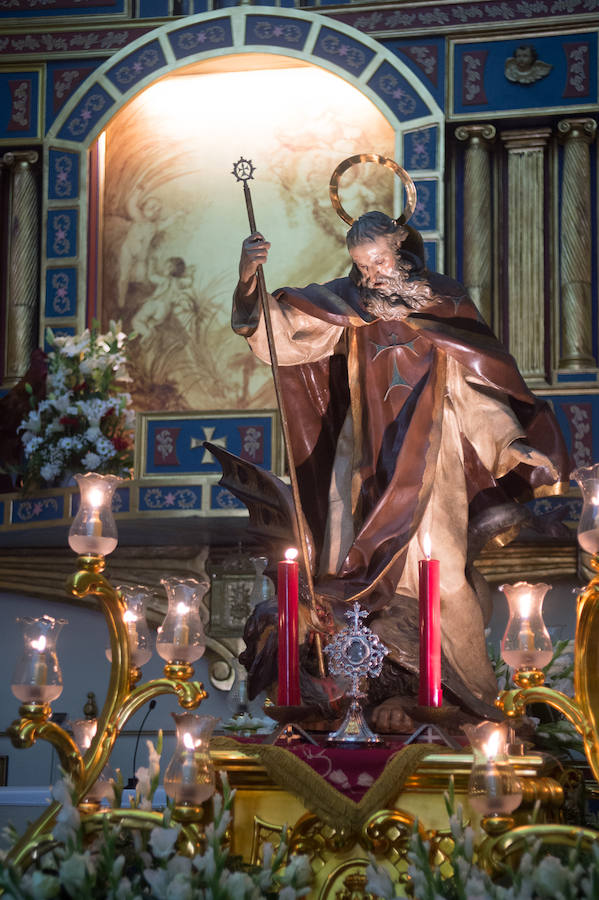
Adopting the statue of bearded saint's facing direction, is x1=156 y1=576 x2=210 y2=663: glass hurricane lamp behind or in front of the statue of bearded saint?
in front

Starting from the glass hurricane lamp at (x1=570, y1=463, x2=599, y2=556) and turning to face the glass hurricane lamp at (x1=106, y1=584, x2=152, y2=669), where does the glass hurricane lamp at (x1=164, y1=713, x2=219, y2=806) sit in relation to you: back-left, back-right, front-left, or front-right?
front-left

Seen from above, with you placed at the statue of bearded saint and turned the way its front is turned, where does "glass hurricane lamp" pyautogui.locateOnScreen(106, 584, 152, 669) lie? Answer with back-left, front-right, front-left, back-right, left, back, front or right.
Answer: front-right

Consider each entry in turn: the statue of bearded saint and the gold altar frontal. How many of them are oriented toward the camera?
2

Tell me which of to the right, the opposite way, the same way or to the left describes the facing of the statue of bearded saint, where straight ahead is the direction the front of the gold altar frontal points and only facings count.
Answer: the same way

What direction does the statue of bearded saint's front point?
toward the camera

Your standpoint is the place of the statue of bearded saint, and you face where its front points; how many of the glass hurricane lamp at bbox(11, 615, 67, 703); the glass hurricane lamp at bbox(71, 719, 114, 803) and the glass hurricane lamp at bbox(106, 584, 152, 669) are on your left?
0

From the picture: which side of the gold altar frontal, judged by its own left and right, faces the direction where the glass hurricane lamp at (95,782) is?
right

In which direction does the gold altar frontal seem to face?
toward the camera

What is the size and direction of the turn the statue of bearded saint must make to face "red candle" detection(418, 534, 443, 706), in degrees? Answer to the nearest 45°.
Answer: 0° — it already faces it

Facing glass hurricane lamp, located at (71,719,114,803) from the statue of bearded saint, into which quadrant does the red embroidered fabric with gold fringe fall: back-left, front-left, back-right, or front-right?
front-left

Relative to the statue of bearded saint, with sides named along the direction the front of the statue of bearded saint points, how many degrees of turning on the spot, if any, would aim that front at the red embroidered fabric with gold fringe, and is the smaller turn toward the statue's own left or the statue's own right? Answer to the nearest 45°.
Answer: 0° — it already faces it

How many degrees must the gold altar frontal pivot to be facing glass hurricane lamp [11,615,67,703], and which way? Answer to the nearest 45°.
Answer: approximately 90° to its right
